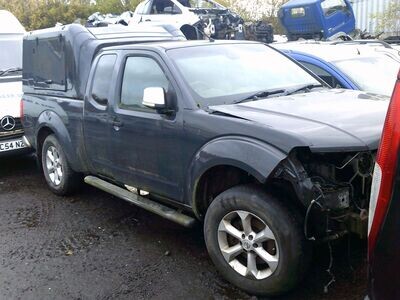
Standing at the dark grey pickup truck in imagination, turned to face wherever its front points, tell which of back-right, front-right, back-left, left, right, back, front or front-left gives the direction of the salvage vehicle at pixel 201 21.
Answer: back-left

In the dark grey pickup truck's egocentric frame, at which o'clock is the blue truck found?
The blue truck is roughly at 8 o'clock from the dark grey pickup truck.

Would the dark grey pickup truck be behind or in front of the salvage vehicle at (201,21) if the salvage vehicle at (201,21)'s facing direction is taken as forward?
in front

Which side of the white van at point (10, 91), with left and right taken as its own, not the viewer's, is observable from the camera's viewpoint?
front

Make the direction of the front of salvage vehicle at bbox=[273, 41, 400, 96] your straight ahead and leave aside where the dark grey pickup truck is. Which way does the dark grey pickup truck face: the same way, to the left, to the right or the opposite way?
the same way

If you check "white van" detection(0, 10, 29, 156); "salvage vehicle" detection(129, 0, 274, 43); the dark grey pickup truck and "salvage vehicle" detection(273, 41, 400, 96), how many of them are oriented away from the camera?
0

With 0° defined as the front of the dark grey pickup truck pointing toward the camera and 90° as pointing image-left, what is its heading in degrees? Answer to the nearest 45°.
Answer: approximately 315°

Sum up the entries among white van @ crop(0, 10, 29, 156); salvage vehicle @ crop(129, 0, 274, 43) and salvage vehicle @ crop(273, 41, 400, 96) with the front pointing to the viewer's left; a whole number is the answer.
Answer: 0

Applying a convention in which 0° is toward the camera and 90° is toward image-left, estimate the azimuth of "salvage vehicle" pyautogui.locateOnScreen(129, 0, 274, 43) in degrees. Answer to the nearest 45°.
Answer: approximately 315°

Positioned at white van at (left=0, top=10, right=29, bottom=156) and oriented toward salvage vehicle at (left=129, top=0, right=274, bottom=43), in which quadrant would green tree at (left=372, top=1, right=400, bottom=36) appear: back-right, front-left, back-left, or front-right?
front-right
